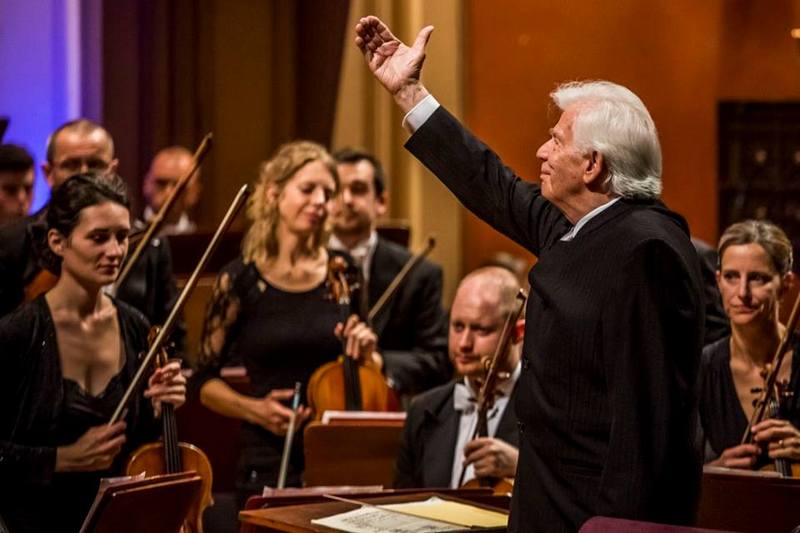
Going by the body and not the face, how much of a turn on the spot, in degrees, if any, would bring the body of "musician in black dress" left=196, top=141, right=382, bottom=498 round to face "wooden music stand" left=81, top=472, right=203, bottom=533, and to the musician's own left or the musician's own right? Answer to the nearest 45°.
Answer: approximately 45° to the musician's own right

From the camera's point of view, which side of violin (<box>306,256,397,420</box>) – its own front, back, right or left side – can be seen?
front

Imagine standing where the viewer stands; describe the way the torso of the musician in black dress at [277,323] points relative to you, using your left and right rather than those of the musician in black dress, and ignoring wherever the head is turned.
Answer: facing the viewer and to the right of the viewer

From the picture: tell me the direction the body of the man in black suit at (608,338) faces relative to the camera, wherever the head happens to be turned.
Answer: to the viewer's left

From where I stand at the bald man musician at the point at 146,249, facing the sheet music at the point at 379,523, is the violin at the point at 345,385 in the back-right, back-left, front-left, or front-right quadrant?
front-left

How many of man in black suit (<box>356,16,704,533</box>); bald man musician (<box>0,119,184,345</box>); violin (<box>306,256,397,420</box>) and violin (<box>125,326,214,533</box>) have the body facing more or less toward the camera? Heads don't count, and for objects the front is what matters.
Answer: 3

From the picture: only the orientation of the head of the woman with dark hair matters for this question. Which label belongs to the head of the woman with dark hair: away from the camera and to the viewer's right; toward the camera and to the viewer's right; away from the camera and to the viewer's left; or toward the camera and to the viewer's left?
toward the camera and to the viewer's right

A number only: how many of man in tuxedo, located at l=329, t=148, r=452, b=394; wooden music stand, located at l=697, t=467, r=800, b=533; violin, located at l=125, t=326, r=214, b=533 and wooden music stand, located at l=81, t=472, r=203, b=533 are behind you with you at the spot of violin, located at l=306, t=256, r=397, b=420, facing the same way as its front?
1

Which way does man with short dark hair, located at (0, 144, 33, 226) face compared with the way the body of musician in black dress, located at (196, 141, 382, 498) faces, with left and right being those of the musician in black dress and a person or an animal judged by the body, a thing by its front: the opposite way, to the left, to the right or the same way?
the same way

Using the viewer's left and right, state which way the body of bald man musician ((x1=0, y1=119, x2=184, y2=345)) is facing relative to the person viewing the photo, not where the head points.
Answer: facing the viewer
